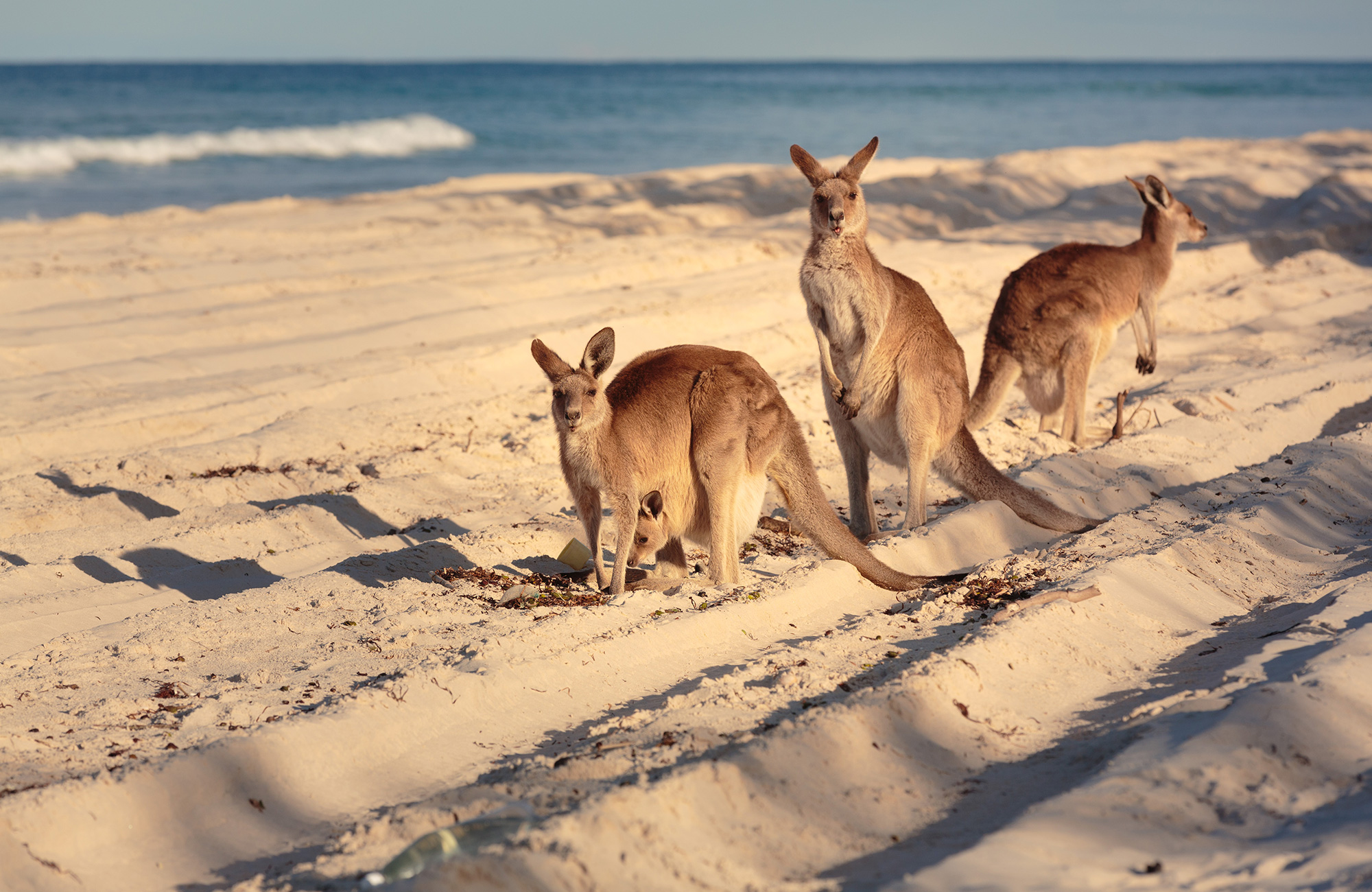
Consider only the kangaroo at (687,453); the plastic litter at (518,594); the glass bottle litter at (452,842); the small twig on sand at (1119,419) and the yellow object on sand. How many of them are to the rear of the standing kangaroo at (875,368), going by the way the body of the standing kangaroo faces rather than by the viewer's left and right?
1

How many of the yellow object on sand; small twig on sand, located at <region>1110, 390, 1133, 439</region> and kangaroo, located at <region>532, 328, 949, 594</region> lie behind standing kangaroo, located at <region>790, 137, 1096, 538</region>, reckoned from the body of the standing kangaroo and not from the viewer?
1

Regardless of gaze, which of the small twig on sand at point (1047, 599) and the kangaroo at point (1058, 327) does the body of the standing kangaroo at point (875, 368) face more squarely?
the small twig on sand

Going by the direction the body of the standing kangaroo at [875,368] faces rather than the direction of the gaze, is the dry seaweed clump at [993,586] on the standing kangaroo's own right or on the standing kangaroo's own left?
on the standing kangaroo's own left

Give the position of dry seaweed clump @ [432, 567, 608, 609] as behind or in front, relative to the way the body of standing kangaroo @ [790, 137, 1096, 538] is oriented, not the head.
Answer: in front

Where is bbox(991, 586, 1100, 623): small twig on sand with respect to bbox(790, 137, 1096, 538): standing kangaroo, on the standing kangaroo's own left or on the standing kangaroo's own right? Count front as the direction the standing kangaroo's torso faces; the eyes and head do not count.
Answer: on the standing kangaroo's own left

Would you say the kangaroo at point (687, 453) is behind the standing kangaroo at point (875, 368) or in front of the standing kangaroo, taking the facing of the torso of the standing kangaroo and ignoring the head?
in front

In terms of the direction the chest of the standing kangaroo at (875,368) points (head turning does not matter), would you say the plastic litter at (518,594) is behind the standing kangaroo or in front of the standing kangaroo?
in front

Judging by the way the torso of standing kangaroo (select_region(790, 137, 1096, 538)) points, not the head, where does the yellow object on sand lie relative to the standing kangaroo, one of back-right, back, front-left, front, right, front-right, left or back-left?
front

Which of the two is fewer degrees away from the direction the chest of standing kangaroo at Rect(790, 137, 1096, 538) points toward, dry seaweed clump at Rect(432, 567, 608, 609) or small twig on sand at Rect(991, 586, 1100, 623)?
the dry seaweed clump

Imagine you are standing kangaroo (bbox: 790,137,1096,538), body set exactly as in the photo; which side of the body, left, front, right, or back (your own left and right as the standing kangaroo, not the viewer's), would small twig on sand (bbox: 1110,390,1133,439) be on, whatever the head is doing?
back

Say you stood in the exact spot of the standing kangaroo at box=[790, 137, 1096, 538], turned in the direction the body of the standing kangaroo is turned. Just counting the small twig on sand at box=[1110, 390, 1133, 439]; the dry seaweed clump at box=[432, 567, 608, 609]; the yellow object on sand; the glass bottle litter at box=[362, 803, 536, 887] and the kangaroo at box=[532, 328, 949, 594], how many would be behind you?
1

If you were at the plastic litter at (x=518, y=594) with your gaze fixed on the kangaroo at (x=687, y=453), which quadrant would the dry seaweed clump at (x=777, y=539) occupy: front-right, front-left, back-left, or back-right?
front-left
